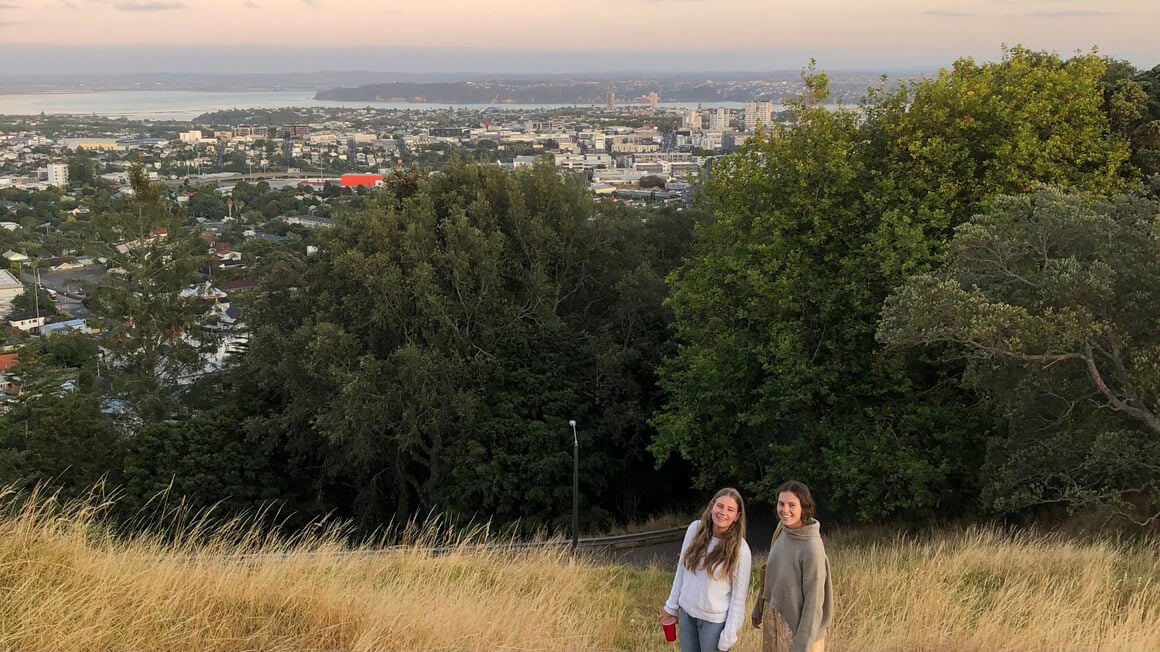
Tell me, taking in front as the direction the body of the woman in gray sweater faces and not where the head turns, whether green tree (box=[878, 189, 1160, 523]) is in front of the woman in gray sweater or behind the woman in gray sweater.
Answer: behind

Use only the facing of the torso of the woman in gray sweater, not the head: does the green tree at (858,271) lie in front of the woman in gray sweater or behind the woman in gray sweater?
behind

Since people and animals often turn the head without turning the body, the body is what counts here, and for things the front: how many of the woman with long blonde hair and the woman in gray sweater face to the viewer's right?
0

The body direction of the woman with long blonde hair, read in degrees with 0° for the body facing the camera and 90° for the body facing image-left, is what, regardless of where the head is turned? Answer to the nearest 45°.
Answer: approximately 0°

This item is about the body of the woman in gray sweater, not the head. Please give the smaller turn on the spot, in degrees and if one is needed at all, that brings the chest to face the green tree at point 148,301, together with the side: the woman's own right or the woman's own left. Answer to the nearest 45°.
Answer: approximately 90° to the woman's own right

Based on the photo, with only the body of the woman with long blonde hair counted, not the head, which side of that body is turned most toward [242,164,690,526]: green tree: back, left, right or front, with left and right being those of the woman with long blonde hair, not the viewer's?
back

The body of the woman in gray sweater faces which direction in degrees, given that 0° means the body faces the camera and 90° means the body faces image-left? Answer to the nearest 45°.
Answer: approximately 45°

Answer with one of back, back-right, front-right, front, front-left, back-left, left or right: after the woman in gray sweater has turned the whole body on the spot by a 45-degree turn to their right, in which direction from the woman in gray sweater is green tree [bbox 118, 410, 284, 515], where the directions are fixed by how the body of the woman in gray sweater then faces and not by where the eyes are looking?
front-right

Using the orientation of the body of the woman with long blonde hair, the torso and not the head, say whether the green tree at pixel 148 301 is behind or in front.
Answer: behind

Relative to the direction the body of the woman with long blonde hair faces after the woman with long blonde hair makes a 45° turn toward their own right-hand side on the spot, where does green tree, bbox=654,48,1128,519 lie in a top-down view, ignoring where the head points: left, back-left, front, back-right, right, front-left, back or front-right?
back-right
